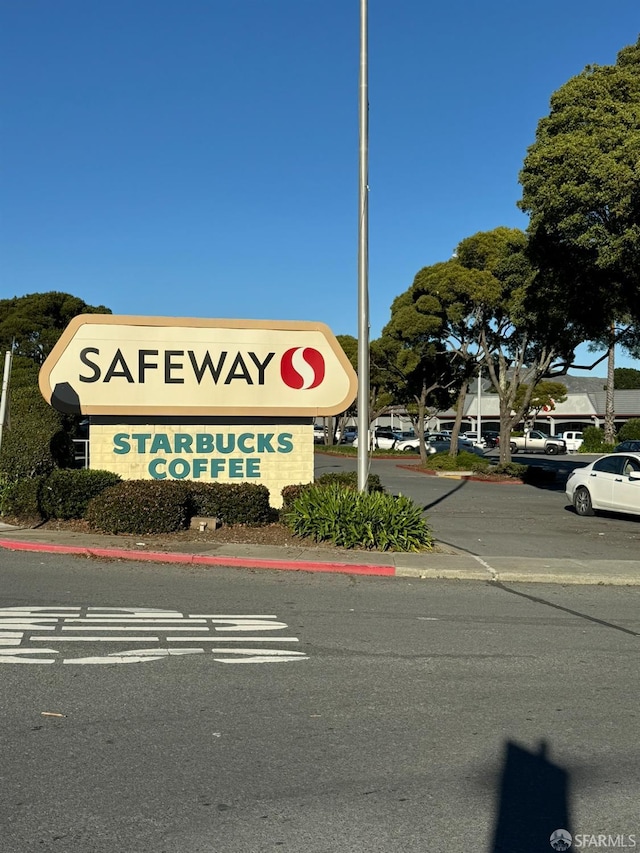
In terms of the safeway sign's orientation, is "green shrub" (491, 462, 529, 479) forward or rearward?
rearward

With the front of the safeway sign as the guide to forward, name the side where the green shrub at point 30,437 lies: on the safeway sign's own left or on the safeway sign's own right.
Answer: on the safeway sign's own right

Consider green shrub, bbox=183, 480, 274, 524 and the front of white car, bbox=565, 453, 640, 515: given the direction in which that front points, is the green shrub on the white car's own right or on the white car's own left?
on the white car's own right
